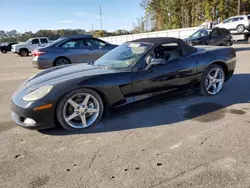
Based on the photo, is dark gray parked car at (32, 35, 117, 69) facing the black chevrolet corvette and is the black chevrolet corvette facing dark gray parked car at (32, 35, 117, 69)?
no

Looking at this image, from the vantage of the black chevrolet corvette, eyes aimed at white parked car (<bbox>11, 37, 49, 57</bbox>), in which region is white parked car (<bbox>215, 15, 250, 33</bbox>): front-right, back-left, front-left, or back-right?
front-right

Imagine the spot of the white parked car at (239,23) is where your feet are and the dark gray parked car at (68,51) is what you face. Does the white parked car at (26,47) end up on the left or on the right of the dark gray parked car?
right

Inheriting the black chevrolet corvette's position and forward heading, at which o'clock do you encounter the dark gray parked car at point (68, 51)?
The dark gray parked car is roughly at 4 o'clock from the black chevrolet corvette.

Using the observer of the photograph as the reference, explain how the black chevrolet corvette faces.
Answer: facing the viewer and to the left of the viewer

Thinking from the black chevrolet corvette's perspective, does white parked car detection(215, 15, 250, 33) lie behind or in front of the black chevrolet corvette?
behind

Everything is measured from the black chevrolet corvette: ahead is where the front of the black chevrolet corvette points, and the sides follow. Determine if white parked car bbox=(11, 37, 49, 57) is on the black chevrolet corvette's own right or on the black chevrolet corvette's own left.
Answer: on the black chevrolet corvette's own right
